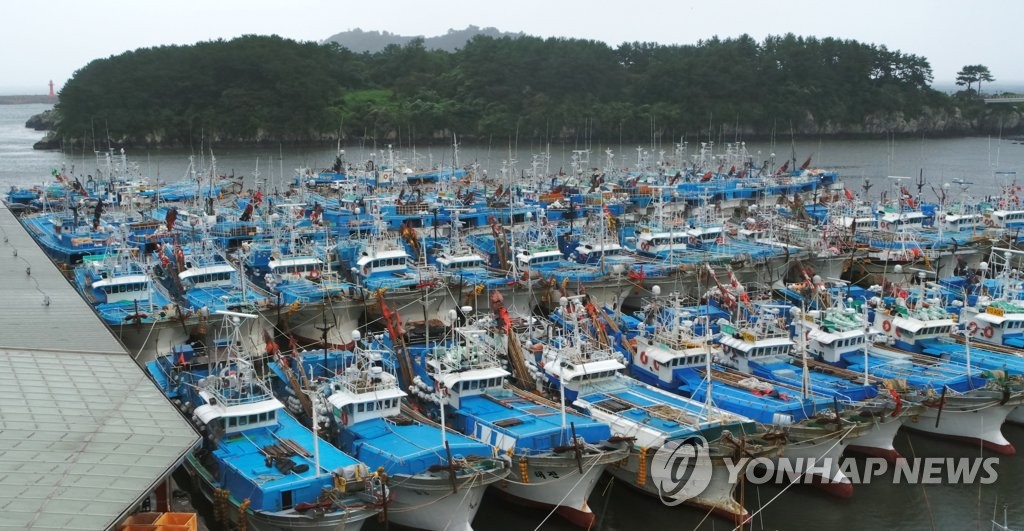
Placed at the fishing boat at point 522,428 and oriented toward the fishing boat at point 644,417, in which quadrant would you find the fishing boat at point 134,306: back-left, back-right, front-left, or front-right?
back-left

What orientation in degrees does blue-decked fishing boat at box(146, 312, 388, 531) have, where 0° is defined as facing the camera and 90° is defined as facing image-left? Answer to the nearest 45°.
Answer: approximately 315°

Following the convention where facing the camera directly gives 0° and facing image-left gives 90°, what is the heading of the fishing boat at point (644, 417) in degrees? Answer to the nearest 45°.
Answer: approximately 315°

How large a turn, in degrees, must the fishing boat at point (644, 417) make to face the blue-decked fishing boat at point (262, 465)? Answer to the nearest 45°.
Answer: approximately 90° to its right

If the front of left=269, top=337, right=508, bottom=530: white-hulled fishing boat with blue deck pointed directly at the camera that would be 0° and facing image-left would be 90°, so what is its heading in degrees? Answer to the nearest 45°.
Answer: approximately 315°

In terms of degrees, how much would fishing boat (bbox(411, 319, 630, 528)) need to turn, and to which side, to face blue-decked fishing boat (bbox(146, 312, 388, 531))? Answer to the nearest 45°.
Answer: approximately 135° to its right

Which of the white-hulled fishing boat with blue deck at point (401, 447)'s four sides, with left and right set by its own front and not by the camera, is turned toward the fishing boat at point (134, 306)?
back

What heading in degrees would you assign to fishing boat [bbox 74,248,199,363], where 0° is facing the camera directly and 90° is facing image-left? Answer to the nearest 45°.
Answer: approximately 315°

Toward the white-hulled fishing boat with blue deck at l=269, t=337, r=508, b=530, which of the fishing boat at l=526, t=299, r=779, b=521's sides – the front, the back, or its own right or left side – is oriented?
right
